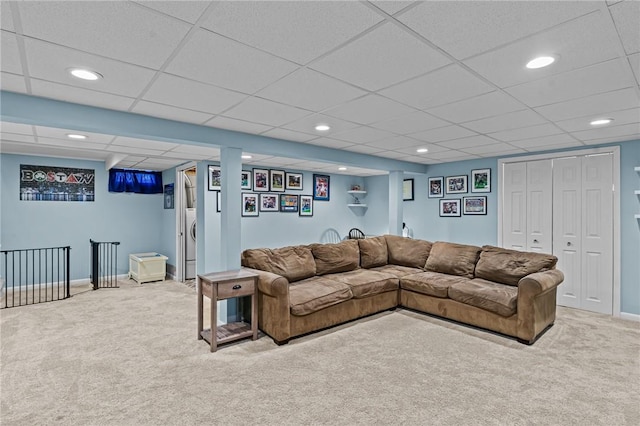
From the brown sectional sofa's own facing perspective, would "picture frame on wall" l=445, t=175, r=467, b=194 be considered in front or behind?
behind

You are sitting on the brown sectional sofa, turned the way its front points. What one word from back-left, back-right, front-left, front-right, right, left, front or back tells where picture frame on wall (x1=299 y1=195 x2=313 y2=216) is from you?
back-right

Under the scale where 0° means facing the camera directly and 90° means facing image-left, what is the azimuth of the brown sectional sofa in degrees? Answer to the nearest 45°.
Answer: approximately 0°

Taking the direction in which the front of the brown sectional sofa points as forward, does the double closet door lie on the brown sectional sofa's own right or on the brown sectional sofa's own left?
on the brown sectional sofa's own left

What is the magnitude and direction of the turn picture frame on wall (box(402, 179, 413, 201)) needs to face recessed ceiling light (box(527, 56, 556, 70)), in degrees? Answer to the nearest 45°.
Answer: approximately 45° to its left

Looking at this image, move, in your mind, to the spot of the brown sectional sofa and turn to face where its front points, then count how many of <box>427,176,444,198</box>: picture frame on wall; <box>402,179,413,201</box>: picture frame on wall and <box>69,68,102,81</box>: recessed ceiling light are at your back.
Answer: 2

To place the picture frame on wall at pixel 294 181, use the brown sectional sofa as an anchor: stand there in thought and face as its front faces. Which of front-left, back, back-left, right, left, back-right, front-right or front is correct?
back-right

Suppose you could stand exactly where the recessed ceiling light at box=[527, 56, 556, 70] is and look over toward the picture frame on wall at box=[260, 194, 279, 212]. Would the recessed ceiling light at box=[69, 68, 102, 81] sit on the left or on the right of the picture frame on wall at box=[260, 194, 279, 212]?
left

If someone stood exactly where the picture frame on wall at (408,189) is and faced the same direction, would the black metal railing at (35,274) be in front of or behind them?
in front

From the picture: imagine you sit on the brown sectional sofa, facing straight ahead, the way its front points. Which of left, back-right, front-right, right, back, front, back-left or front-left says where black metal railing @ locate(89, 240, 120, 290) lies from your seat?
right

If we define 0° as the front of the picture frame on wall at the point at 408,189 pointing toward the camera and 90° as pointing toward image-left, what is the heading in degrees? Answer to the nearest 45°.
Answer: approximately 45°

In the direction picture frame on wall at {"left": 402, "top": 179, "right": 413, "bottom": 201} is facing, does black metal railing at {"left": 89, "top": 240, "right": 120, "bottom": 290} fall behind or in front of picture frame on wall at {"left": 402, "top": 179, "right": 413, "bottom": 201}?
in front

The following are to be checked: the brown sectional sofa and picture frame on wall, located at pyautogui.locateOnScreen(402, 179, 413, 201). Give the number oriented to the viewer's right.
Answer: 0

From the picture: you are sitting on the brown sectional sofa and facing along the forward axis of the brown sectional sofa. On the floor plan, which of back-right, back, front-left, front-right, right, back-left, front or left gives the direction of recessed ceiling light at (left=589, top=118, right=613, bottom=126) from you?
left

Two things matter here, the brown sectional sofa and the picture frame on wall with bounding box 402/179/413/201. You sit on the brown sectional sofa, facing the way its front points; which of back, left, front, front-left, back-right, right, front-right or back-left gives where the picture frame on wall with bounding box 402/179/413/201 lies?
back
